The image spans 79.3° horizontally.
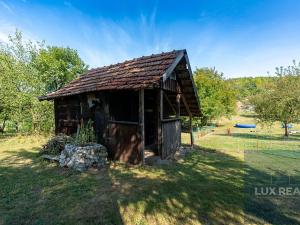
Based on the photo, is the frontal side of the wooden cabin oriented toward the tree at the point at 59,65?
no

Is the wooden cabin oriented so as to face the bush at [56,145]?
no

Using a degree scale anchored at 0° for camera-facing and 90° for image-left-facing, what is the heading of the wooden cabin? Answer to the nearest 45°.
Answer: approximately 315°

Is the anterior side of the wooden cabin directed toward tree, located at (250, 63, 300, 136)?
no

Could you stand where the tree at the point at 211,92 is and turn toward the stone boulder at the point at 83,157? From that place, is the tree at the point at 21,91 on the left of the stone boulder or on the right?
right

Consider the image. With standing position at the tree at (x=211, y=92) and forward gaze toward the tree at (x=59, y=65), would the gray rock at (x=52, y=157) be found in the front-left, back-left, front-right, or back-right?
front-left

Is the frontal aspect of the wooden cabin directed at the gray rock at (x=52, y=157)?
no
